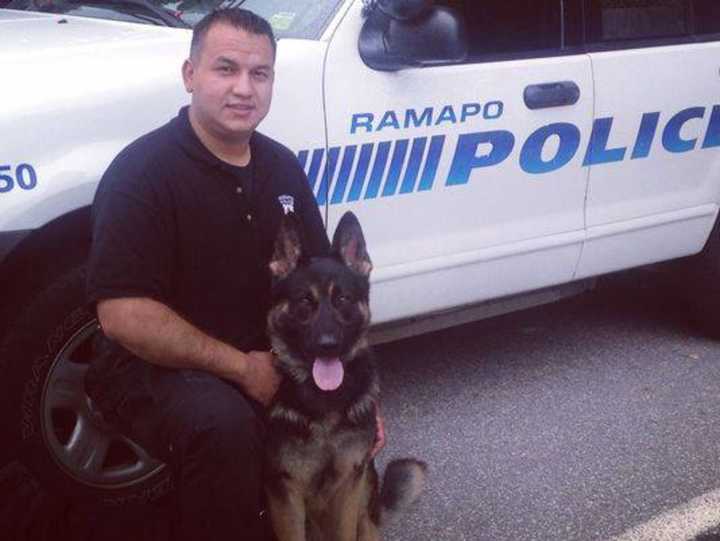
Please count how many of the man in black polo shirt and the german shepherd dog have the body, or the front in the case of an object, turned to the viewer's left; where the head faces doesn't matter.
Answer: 0

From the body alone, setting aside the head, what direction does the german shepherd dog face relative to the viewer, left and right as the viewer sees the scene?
facing the viewer

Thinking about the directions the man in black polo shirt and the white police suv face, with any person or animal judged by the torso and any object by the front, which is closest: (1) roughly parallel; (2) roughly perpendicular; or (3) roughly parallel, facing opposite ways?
roughly perpendicular

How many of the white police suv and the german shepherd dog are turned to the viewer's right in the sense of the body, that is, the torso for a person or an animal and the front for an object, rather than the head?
0

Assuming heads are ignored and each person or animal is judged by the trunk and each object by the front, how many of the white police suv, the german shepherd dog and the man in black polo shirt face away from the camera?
0

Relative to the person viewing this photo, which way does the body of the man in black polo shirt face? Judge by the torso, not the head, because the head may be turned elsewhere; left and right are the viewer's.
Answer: facing the viewer and to the right of the viewer
